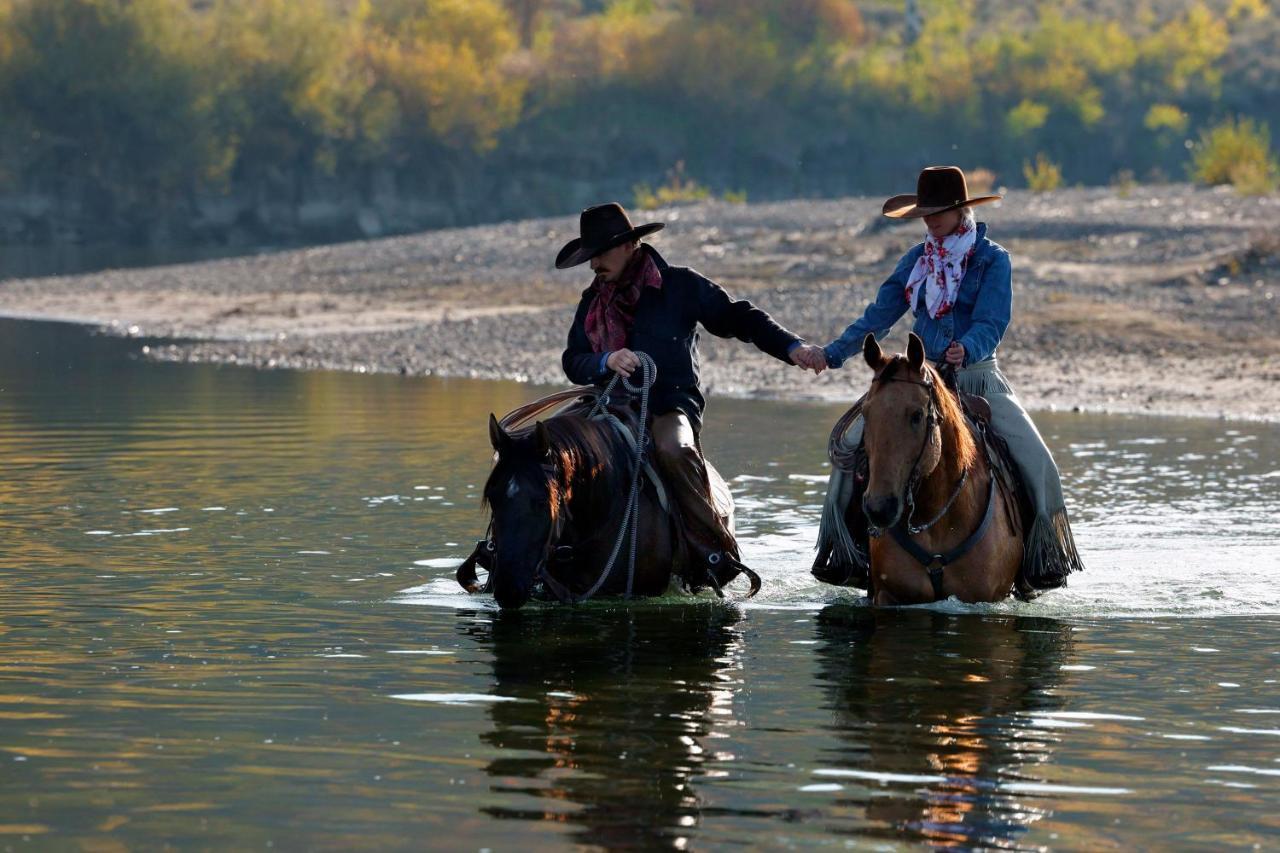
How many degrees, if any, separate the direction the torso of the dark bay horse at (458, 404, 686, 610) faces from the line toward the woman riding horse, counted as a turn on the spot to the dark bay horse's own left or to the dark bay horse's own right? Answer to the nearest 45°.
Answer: approximately 135° to the dark bay horse's own left

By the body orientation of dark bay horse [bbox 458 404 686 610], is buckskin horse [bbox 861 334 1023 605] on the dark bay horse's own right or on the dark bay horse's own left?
on the dark bay horse's own left

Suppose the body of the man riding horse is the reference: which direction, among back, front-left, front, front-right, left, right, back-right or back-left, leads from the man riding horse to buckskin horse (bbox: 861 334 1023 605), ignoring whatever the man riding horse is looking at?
left

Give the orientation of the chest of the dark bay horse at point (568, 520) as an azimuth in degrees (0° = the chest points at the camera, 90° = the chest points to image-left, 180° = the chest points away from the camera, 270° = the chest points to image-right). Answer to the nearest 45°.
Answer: approximately 45°
